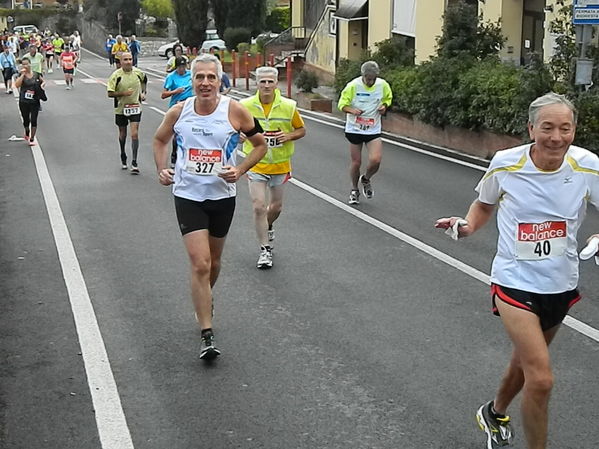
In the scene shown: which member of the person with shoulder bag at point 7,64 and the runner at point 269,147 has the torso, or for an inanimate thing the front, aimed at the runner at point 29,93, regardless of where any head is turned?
the person with shoulder bag at point 7,64

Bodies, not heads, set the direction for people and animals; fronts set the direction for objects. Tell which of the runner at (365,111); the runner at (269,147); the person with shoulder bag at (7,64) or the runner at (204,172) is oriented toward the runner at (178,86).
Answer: the person with shoulder bag at (7,64)

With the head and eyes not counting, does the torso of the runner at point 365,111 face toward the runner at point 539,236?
yes

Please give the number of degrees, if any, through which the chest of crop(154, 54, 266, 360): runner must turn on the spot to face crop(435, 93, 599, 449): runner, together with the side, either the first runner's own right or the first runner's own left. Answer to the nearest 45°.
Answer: approximately 45° to the first runner's own left

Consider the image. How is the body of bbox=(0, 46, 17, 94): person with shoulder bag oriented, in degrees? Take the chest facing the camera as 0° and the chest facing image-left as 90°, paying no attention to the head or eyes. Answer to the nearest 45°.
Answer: approximately 0°

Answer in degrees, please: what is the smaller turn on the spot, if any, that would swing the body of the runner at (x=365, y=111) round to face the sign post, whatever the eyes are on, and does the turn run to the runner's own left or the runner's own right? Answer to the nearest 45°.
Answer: approximately 135° to the runner's own left

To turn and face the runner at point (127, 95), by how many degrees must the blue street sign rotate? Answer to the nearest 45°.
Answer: approximately 90° to its right

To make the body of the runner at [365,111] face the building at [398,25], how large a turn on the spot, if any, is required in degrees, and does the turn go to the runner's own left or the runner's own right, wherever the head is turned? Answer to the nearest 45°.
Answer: approximately 180°

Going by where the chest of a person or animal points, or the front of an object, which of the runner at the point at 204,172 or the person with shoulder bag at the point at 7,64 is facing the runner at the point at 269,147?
the person with shoulder bag at the point at 7,64

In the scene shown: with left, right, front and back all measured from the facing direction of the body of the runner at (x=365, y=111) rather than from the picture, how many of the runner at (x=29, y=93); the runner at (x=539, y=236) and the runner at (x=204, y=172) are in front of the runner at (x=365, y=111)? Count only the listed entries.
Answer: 2
